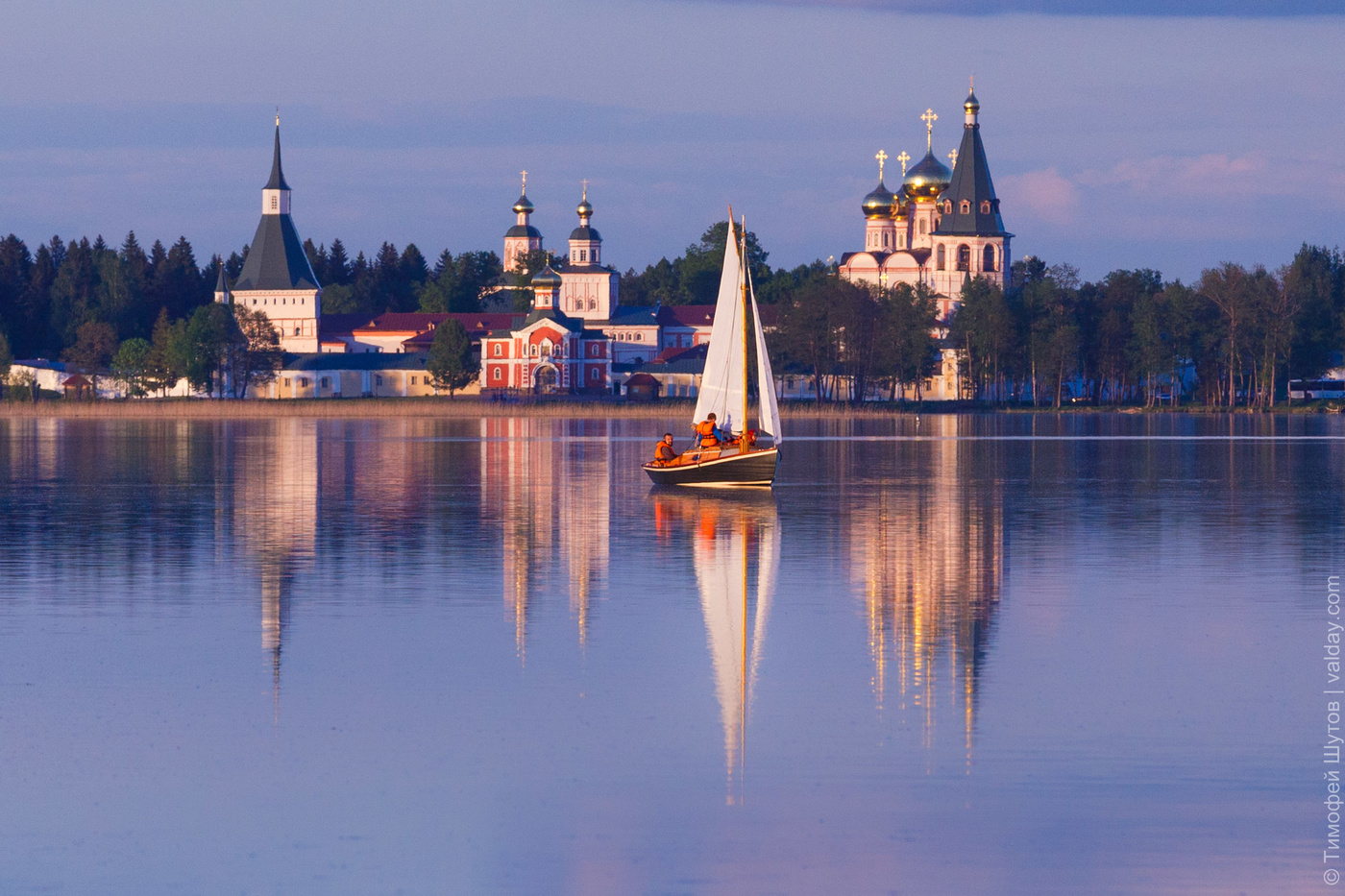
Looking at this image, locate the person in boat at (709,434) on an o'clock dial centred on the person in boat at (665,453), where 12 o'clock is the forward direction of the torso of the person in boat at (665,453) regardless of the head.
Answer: the person in boat at (709,434) is roughly at 12 o'clock from the person in boat at (665,453).

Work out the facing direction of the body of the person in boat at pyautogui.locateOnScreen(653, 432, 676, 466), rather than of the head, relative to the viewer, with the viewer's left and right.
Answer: facing to the right of the viewer

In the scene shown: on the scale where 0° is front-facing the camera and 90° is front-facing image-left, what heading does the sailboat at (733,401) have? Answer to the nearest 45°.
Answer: approximately 315°
